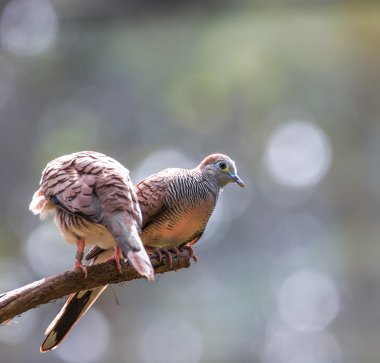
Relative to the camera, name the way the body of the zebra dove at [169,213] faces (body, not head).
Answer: to the viewer's right

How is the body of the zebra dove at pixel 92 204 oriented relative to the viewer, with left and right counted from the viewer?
facing away from the viewer and to the left of the viewer

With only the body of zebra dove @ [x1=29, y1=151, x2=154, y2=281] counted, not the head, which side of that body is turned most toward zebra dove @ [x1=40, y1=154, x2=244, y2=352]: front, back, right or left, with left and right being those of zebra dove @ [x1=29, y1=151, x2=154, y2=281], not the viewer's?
right

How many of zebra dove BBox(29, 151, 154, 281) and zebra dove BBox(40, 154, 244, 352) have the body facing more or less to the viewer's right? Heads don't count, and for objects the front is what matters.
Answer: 1

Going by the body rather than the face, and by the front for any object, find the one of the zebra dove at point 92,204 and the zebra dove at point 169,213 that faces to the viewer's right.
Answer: the zebra dove at point 169,213
